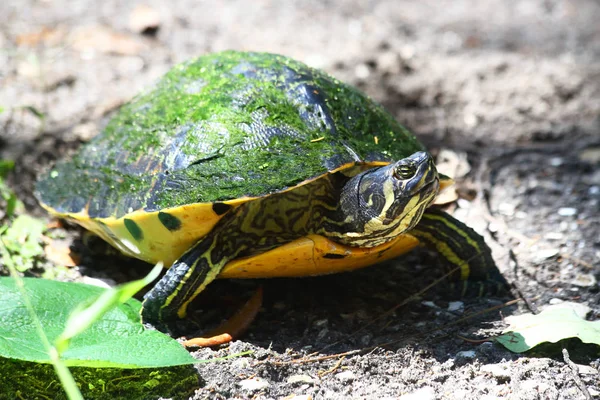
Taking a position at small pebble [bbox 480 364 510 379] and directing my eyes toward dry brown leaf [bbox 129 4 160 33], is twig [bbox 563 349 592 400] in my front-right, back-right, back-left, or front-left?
back-right

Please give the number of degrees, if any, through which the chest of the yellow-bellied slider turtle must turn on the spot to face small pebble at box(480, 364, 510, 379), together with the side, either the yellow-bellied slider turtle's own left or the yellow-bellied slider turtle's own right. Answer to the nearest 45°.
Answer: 0° — it already faces it

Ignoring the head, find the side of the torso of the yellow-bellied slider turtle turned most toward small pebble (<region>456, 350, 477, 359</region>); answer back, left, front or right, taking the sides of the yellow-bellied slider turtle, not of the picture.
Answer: front

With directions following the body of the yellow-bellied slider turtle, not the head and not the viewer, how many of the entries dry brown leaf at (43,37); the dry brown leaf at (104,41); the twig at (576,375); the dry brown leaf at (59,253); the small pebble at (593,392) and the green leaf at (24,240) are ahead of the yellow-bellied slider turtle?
2

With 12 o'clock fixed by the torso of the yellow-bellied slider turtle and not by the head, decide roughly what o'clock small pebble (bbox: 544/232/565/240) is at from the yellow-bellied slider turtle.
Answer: The small pebble is roughly at 10 o'clock from the yellow-bellied slider turtle.

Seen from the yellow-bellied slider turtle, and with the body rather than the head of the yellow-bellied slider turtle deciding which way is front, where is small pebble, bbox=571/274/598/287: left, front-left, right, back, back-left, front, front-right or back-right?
front-left

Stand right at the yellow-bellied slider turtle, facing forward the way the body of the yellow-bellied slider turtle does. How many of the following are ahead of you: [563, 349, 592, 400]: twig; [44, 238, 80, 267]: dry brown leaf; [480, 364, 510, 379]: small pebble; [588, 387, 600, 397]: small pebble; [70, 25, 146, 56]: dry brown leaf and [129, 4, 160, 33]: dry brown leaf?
3

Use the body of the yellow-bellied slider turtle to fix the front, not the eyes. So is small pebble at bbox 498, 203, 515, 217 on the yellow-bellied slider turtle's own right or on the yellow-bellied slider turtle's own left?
on the yellow-bellied slider turtle's own left

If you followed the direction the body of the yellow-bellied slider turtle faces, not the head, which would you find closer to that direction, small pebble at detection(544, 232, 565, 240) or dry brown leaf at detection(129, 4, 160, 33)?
the small pebble

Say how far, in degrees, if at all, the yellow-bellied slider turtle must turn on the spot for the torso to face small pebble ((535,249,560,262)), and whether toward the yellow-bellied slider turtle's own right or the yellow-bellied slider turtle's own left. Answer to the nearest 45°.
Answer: approximately 45° to the yellow-bellied slider turtle's own left

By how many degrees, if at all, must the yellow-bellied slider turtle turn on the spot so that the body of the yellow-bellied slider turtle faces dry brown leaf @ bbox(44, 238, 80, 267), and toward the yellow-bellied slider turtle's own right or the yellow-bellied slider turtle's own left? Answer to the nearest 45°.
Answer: approximately 180°

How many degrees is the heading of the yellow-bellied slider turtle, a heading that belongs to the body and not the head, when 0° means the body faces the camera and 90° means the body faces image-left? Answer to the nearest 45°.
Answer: approximately 315°

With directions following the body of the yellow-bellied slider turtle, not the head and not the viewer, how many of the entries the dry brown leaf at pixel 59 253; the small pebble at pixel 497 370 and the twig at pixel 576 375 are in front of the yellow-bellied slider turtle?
2
